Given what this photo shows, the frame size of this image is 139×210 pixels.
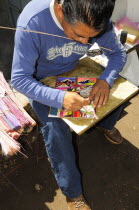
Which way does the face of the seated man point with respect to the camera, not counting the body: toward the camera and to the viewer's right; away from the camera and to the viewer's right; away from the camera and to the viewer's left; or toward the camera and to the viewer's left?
toward the camera and to the viewer's right

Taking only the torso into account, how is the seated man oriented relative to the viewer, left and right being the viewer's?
facing the viewer and to the right of the viewer
